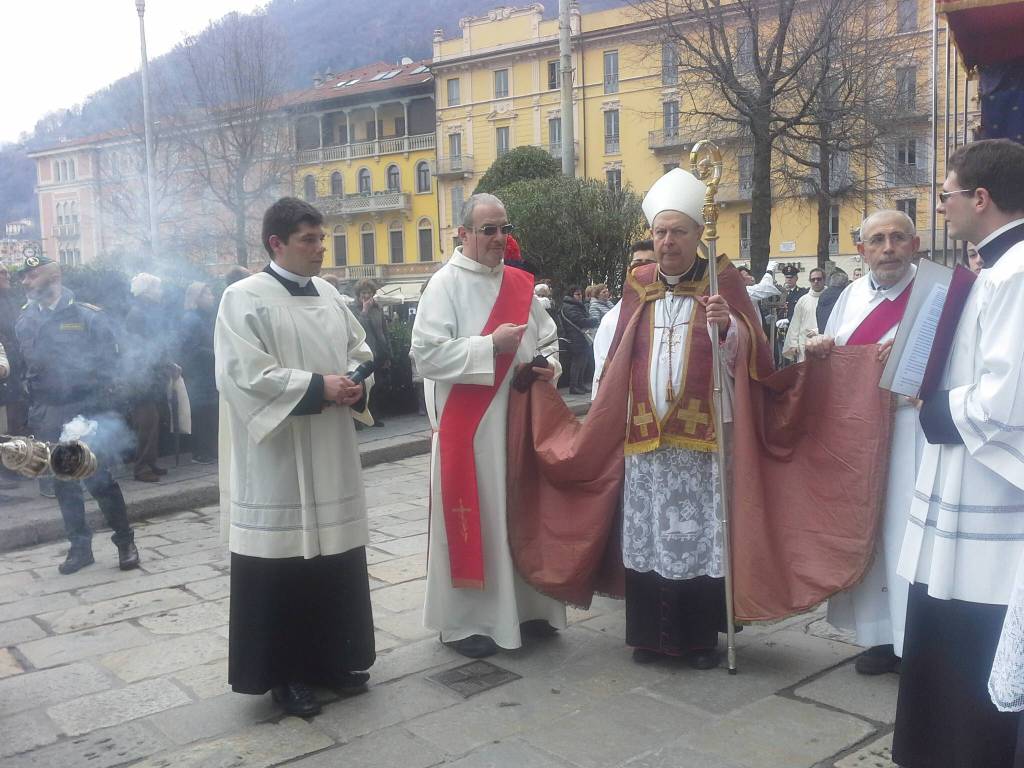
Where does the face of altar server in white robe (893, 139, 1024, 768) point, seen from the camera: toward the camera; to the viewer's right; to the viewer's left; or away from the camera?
to the viewer's left

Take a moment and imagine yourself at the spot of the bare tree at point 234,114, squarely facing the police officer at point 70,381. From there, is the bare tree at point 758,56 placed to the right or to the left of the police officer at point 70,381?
left

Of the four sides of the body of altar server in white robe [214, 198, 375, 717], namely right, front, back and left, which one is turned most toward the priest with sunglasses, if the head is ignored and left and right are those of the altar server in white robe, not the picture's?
left

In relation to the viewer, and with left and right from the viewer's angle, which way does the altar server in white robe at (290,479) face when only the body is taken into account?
facing the viewer and to the right of the viewer

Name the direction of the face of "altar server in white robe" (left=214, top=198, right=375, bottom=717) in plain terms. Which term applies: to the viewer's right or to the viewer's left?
to the viewer's right

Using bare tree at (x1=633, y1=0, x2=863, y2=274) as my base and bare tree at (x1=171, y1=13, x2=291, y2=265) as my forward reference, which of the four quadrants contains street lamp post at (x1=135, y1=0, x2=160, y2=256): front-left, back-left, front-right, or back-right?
front-left

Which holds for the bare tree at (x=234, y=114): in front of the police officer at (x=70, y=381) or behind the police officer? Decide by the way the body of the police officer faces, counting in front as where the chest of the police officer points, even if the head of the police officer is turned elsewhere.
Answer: behind

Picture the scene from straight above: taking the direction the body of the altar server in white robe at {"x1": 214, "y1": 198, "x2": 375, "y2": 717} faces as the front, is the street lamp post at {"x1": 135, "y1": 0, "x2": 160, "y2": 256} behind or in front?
behind

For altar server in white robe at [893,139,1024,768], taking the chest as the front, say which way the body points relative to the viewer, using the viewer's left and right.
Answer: facing to the left of the viewer

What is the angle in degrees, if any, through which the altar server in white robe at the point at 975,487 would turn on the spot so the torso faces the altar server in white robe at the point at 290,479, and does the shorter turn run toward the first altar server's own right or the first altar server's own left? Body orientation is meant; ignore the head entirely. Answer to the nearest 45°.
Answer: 0° — they already face them

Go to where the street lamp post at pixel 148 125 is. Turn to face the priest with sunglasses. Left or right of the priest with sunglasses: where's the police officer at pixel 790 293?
left

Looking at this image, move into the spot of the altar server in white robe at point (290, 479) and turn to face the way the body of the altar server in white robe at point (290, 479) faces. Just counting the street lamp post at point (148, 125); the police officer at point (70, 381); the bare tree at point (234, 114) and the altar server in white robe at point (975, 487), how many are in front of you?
1

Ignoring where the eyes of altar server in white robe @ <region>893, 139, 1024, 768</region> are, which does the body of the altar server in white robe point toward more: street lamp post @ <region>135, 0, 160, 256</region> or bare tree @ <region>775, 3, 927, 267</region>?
the street lamp post
